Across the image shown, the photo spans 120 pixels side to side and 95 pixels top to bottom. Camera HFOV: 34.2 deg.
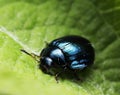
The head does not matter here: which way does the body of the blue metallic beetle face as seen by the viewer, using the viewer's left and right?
facing the viewer and to the left of the viewer
